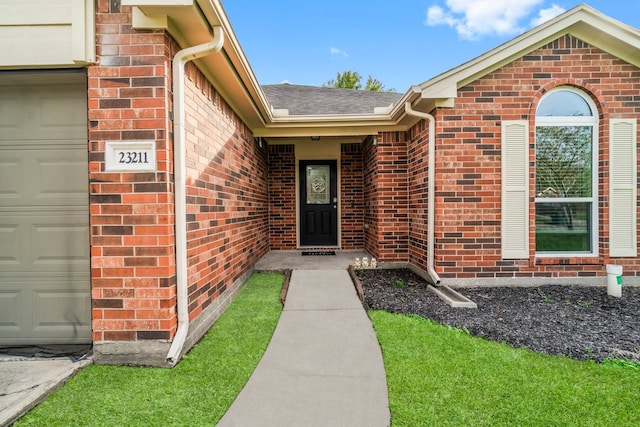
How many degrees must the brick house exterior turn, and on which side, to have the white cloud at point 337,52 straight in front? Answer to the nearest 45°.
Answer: approximately 180°

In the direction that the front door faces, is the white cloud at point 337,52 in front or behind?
behind

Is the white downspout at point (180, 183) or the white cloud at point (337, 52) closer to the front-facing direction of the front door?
the white downspout

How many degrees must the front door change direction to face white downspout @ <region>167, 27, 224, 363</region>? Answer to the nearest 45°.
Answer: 0° — it already faces it

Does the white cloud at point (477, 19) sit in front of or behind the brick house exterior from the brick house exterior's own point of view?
behind

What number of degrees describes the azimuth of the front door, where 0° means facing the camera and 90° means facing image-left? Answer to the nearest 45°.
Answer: approximately 0°
